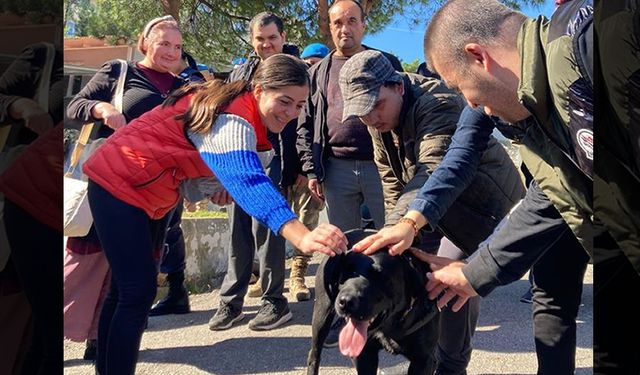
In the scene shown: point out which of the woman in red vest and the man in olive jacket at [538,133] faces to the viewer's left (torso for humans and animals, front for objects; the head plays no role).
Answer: the man in olive jacket

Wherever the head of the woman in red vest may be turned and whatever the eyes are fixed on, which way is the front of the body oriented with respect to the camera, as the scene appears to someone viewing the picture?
to the viewer's right

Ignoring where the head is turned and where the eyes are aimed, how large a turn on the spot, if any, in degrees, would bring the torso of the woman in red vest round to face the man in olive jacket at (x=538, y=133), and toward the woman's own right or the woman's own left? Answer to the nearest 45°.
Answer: approximately 45° to the woman's own right

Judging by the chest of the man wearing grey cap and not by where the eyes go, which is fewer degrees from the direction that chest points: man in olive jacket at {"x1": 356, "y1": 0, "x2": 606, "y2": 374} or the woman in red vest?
the woman in red vest

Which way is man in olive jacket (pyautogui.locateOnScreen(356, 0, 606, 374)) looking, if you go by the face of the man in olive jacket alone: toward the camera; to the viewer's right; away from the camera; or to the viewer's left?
to the viewer's left

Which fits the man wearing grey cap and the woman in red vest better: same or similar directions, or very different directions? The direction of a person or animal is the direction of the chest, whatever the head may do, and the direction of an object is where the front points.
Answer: very different directions

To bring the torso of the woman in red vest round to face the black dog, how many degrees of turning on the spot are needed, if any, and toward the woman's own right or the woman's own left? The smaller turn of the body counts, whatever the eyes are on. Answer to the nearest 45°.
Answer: approximately 45° to the woman's own right

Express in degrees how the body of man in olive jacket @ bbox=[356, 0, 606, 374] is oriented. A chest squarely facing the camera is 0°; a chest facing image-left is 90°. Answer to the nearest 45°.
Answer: approximately 90°
